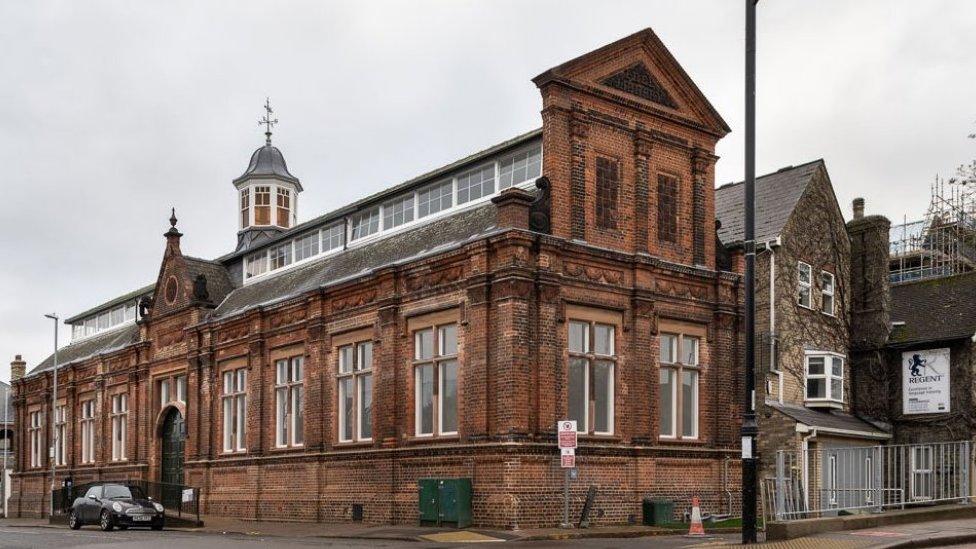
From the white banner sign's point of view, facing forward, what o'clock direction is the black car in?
The black car is roughly at 2 o'clock from the white banner sign.

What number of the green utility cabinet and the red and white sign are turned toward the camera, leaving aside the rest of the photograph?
2

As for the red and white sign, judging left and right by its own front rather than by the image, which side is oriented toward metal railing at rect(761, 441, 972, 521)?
left

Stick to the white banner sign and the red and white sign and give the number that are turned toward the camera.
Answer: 2

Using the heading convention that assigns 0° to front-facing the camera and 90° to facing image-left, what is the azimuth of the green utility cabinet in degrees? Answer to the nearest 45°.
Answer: approximately 0°

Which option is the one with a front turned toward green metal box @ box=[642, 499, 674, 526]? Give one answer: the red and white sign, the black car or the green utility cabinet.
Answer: the black car

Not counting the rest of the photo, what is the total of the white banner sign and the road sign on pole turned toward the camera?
2

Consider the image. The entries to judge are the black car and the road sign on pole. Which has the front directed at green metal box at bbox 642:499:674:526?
the black car

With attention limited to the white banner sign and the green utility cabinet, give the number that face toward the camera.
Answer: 2

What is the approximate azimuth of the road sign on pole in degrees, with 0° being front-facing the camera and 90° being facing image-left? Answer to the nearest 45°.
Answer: approximately 0°
